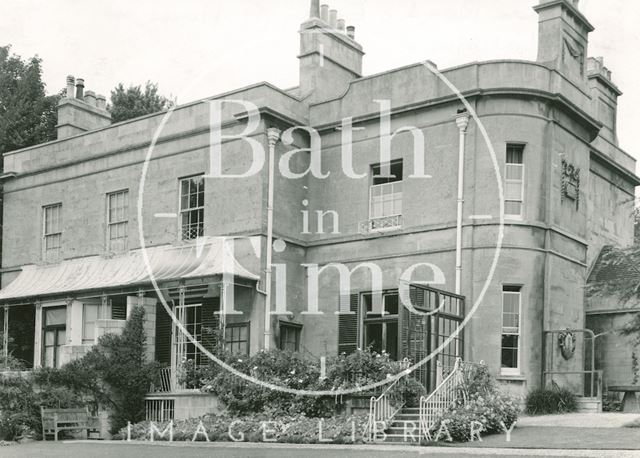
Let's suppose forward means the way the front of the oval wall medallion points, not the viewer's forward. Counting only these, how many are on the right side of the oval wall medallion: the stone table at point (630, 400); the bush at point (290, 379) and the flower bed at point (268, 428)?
2

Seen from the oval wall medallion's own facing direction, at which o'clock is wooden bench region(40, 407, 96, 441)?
The wooden bench is roughly at 4 o'clock from the oval wall medallion.

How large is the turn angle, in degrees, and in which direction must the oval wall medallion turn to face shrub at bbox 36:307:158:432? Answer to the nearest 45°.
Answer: approximately 135° to its right

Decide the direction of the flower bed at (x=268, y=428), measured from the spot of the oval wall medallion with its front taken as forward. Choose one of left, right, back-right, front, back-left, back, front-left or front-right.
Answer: right

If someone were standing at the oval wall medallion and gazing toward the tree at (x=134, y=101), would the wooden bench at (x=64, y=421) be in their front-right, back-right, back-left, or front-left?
front-left

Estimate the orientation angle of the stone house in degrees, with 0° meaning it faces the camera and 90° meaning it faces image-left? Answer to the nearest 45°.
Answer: approximately 45°
